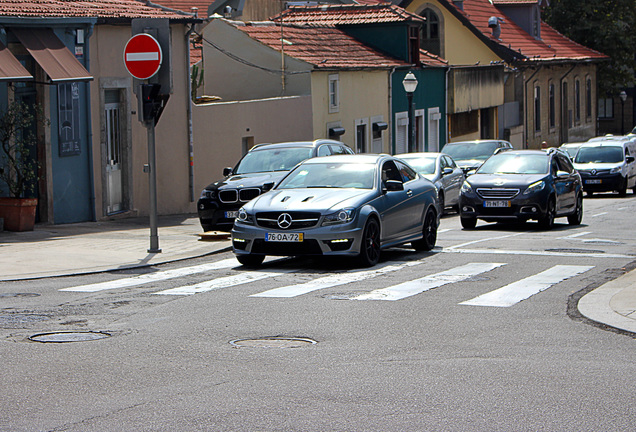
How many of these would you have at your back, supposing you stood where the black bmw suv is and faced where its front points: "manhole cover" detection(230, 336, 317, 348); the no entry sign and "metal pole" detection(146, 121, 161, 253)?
0

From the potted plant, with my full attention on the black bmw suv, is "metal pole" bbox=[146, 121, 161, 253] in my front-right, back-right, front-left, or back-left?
front-right

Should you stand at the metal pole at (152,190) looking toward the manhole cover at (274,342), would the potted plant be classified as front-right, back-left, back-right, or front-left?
back-right

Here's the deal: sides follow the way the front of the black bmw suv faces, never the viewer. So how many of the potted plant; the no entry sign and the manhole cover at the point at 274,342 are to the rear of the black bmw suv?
0

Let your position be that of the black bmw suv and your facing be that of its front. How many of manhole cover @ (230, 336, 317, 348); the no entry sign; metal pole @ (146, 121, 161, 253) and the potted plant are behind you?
0

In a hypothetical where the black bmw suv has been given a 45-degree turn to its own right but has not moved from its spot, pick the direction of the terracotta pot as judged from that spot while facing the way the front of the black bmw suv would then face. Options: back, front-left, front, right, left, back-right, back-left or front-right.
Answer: front

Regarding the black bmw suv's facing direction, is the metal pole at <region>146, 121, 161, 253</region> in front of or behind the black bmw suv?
in front

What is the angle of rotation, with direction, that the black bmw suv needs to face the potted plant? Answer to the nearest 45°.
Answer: approximately 45° to its right

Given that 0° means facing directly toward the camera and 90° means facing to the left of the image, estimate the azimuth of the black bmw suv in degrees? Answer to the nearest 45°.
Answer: approximately 45°

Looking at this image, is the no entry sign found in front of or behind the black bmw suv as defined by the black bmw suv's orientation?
in front

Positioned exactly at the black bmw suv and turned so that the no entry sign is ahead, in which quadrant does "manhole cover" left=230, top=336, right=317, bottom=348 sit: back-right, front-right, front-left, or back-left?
front-left

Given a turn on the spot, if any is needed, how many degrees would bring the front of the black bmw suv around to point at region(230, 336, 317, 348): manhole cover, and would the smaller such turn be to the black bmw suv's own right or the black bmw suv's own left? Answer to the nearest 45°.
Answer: approximately 45° to the black bmw suv's own left
